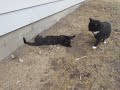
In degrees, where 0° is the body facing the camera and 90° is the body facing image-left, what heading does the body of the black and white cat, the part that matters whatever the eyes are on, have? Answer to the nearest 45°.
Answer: approximately 45°

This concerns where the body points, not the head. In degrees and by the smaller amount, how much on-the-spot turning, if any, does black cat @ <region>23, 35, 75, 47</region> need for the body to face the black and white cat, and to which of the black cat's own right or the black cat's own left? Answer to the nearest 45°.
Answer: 0° — it already faces it

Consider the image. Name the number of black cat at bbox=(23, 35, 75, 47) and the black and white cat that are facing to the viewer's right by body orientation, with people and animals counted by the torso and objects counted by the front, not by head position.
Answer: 1

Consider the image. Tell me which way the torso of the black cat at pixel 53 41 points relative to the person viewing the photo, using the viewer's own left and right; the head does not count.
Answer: facing to the right of the viewer

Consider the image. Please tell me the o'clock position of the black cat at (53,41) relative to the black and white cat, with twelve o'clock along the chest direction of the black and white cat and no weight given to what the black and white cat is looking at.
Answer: The black cat is roughly at 1 o'clock from the black and white cat.

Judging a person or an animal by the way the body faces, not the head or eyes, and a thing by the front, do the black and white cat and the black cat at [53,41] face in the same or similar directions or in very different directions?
very different directions
